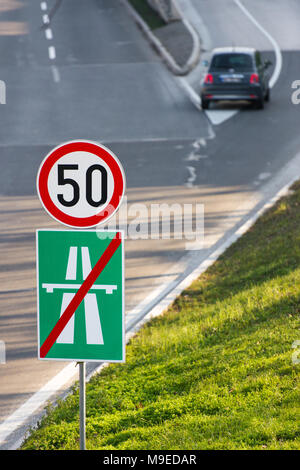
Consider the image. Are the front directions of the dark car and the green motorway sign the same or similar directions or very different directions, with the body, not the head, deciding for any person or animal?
very different directions

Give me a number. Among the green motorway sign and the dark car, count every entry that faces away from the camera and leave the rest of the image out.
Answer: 1

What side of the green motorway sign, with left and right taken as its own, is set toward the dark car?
back

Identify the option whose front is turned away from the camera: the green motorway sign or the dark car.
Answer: the dark car

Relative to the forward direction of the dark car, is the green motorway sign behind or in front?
behind

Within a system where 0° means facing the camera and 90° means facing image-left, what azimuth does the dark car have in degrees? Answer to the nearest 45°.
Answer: approximately 180°

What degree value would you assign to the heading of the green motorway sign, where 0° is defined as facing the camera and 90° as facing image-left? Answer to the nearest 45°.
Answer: approximately 0°

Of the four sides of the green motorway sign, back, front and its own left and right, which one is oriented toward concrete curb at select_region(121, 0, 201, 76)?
back

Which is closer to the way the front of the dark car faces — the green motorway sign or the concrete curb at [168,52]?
the concrete curb
